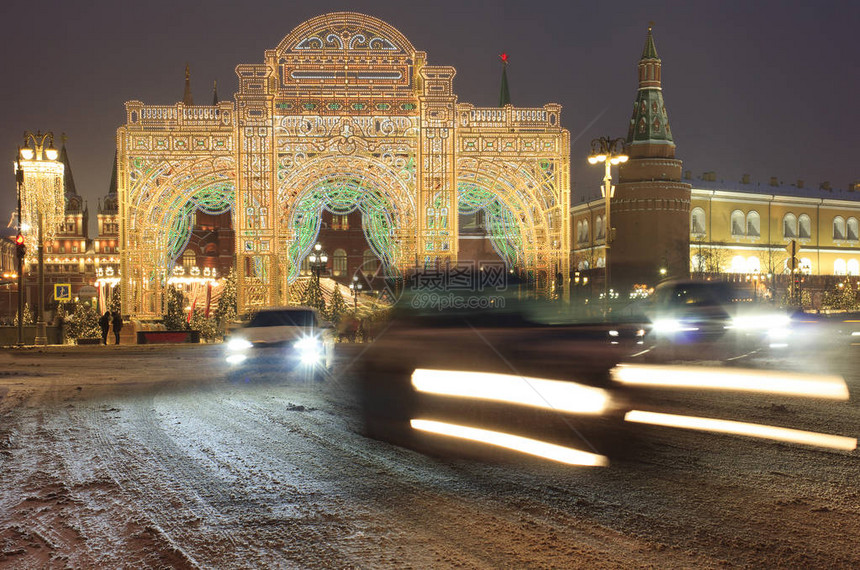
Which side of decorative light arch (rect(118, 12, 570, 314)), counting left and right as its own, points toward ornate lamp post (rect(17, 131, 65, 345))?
right

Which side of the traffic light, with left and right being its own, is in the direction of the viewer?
front

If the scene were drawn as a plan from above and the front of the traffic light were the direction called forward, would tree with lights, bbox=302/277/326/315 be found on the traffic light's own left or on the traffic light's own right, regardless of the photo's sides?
on the traffic light's own left

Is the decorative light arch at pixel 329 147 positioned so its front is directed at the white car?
yes

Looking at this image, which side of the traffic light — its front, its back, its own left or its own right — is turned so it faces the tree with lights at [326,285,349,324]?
left

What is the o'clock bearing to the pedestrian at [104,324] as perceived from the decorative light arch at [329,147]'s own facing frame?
The pedestrian is roughly at 3 o'clock from the decorative light arch.

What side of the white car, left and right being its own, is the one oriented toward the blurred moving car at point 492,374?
front

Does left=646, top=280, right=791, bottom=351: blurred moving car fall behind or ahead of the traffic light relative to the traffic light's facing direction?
ahead

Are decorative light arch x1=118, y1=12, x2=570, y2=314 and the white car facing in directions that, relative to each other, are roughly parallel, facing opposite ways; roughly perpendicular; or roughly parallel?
roughly parallel

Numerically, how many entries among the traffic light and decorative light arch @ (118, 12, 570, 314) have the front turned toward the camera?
2

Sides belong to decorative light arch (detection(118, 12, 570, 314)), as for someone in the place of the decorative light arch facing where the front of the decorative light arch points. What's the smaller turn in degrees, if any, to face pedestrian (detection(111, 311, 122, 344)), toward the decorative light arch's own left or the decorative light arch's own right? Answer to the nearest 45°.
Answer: approximately 90° to the decorative light arch's own right

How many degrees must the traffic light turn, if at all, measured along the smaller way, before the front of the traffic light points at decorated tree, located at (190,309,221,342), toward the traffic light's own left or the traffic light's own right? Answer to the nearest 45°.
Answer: approximately 90° to the traffic light's own left

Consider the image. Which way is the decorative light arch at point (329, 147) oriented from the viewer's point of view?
toward the camera

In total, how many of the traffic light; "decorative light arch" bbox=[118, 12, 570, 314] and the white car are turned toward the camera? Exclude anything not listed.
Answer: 3
